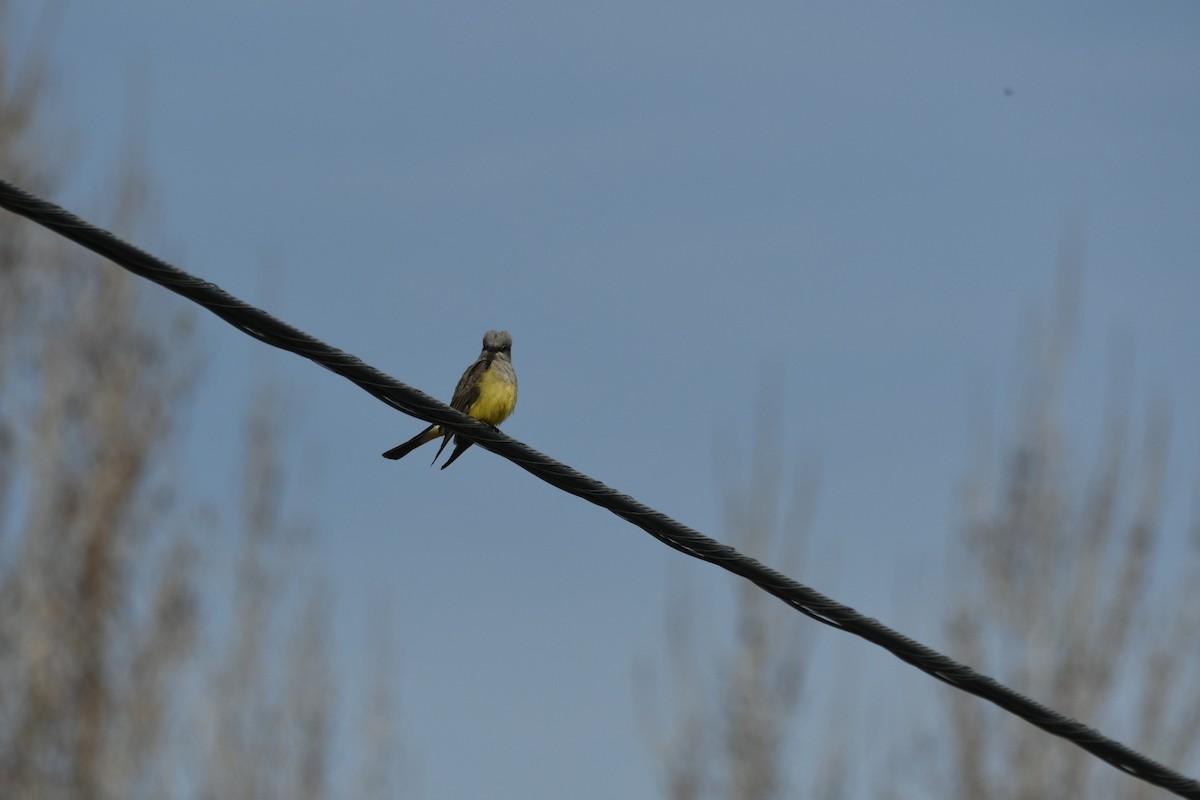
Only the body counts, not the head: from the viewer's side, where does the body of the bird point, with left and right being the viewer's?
facing the viewer and to the right of the viewer
